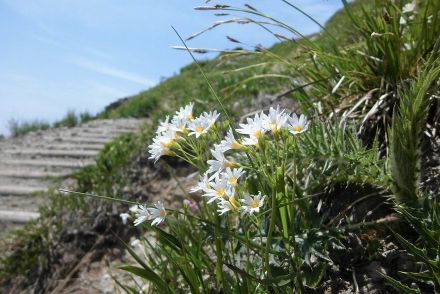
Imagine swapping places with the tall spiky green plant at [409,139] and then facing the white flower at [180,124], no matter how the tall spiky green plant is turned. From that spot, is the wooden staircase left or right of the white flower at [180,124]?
right

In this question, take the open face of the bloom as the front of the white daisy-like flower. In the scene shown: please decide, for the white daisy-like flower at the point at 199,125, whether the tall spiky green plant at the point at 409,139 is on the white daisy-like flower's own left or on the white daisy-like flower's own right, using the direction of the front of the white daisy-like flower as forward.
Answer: on the white daisy-like flower's own left

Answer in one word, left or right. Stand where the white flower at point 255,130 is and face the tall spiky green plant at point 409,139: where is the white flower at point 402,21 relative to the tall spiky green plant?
left

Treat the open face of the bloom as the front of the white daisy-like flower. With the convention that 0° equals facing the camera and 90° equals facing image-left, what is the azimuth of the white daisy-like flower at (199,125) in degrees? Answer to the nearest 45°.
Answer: approximately 0°

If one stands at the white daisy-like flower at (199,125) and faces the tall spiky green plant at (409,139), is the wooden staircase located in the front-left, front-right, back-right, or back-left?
back-left
